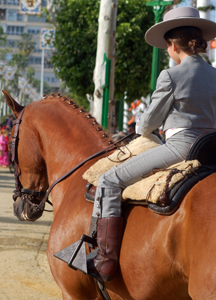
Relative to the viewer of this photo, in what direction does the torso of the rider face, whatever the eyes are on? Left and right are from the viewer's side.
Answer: facing away from the viewer and to the left of the viewer

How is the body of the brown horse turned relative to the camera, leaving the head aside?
to the viewer's left

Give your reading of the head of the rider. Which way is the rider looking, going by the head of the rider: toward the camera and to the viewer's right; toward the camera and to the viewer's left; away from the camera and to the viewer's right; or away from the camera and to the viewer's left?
away from the camera and to the viewer's left
